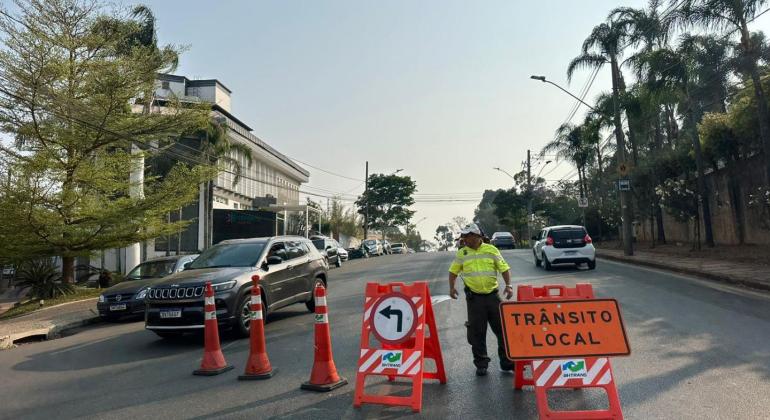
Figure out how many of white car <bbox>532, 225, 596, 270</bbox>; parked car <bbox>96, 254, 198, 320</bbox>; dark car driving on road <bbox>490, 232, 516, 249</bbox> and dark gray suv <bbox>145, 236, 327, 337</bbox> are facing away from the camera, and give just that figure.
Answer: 2

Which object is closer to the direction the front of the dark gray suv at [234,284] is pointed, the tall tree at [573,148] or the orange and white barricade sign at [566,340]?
the orange and white barricade sign

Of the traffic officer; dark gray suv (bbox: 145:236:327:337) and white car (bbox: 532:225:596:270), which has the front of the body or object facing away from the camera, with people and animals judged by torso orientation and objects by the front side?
the white car

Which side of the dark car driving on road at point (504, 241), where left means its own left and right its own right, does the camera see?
back

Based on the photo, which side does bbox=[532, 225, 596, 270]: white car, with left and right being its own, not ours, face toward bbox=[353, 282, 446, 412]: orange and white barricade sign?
back

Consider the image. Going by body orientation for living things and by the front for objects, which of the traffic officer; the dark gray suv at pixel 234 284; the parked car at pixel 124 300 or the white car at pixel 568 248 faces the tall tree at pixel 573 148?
the white car

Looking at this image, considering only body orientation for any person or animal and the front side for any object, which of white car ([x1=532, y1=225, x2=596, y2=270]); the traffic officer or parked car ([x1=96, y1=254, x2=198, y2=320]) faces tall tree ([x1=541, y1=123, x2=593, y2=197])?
the white car

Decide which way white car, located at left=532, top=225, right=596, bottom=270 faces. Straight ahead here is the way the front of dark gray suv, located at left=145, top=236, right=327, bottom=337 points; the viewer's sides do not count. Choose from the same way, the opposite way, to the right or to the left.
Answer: the opposite way

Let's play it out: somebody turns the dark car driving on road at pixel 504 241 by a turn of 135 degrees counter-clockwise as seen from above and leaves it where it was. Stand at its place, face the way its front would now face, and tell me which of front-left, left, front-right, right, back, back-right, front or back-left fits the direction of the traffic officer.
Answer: front-left

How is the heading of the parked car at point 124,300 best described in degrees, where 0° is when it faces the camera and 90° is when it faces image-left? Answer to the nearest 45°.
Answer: approximately 45°

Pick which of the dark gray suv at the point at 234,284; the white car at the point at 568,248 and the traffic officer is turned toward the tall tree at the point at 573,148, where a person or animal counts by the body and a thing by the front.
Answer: the white car

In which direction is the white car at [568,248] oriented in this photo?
away from the camera

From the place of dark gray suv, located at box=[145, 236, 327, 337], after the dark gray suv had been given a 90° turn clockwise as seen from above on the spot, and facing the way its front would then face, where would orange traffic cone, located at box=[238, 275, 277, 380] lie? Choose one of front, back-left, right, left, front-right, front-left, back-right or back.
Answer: back-left
